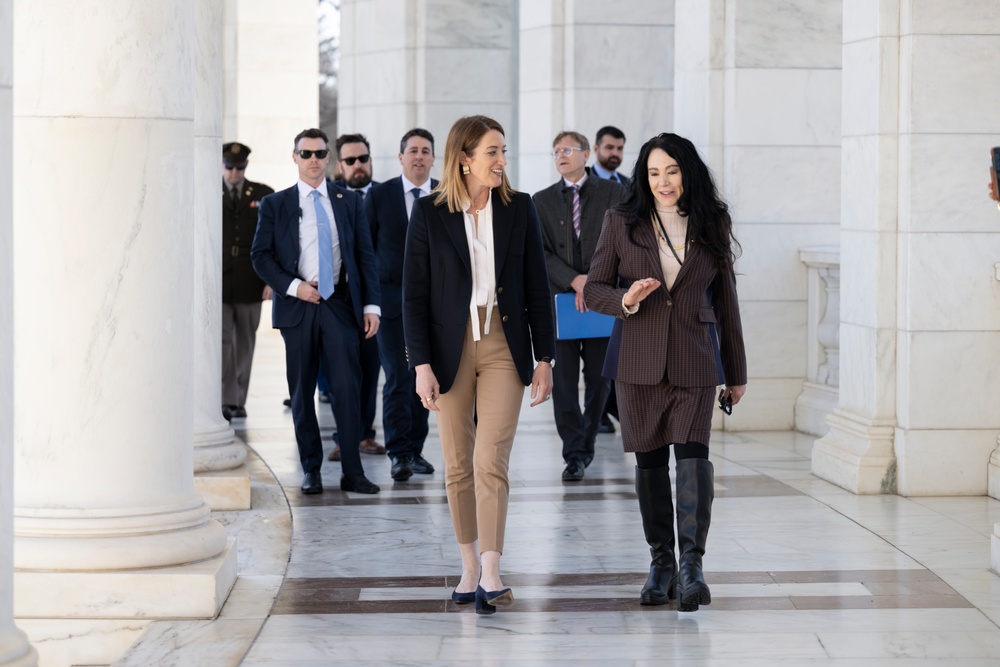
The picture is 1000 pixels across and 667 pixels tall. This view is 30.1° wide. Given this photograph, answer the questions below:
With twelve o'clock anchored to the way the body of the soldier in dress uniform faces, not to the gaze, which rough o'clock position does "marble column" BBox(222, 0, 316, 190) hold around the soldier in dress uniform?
The marble column is roughly at 6 o'clock from the soldier in dress uniform.

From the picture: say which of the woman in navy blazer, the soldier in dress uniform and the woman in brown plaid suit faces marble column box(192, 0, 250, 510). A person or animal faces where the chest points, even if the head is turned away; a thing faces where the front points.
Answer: the soldier in dress uniform

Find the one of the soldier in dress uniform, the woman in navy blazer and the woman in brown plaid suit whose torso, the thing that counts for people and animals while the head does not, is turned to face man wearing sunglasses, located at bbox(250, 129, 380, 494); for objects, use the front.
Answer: the soldier in dress uniform

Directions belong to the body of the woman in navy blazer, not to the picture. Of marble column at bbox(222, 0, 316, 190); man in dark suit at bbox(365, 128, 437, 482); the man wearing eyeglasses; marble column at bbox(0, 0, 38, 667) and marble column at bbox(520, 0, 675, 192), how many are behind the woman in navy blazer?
4

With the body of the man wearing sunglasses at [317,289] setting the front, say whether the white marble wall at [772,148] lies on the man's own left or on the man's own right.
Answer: on the man's own left

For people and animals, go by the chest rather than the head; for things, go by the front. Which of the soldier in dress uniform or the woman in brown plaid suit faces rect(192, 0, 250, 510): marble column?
the soldier in dress uniform

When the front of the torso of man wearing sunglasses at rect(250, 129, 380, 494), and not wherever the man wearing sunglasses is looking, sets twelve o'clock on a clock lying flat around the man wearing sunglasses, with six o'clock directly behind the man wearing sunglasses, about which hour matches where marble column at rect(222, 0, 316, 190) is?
The marble column is roughly at 6 o'clock from the man wearing sunglasses.

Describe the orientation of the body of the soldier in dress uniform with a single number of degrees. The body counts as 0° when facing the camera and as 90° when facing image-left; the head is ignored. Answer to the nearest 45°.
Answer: approximately 0°

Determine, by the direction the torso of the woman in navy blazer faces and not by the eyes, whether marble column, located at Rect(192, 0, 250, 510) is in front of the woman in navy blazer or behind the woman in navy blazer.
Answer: behind
